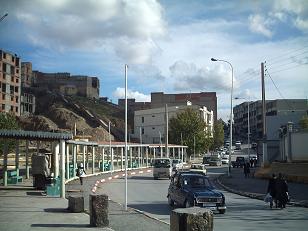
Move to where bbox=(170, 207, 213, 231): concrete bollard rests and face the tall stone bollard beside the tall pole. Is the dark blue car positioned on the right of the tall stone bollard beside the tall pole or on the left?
right

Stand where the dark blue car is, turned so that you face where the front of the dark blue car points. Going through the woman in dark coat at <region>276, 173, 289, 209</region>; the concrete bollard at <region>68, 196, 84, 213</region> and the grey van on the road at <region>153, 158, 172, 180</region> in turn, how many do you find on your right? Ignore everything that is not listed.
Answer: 1

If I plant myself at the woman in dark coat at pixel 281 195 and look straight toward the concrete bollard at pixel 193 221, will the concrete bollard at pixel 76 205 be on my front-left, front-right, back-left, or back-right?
front-right
